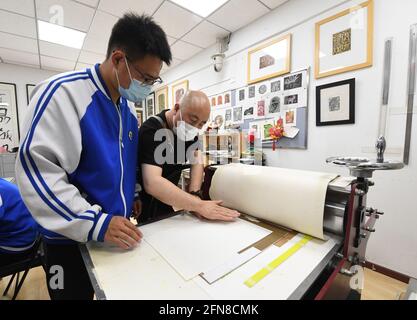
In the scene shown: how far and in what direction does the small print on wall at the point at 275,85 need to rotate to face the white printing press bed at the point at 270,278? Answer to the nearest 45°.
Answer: approximately 45° to its left

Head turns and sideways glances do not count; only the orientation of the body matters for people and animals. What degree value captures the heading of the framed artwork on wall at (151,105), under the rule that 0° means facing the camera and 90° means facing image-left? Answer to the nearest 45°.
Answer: approximately 45°

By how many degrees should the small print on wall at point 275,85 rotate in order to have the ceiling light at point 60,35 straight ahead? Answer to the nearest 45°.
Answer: approximately 45° to its right

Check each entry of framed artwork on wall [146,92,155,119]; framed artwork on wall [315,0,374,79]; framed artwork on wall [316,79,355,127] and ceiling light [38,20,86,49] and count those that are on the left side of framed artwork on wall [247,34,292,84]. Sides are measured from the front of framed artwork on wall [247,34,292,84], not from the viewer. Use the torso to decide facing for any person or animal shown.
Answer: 2

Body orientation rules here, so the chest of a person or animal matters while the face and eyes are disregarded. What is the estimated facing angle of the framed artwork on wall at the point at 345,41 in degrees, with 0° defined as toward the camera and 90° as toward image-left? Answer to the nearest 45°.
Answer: approximately 45°

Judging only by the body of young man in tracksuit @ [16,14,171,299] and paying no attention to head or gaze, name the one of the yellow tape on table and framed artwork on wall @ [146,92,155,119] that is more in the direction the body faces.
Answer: the yellow tape on table

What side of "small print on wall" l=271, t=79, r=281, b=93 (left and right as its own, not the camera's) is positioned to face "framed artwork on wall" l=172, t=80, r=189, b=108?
right

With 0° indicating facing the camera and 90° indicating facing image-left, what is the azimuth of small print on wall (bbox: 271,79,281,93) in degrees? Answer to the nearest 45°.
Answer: approximately 45°

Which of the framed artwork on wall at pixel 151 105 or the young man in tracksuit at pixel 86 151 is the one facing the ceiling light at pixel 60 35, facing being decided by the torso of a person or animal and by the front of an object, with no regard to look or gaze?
the framed artwork on wall

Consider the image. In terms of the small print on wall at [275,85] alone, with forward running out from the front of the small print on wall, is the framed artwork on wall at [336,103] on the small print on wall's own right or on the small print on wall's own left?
on the small print on wall's own left
